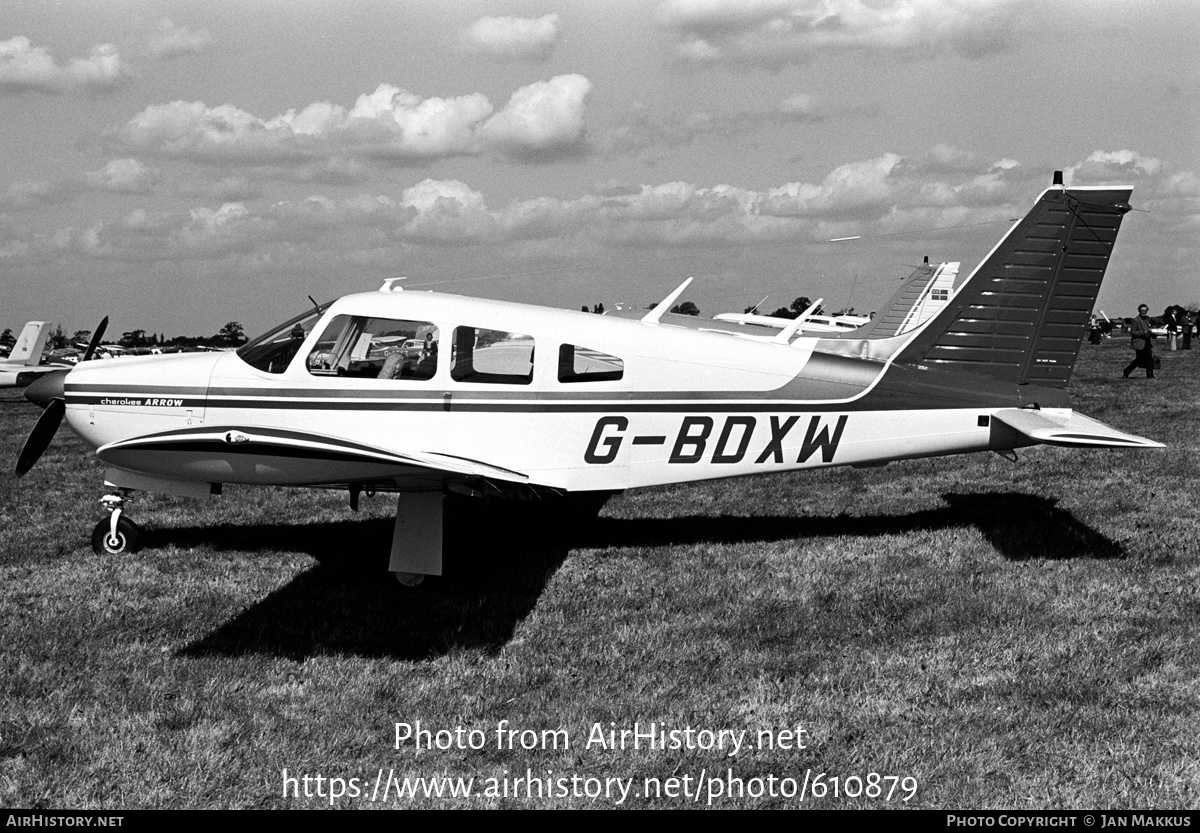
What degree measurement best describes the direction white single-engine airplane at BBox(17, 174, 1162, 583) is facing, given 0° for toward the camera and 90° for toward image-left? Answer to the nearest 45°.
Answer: approximately 90°

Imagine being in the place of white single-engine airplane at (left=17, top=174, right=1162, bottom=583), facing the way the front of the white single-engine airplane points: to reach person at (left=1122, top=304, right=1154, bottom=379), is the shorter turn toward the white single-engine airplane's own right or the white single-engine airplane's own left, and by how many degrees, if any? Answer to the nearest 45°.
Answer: approximately 135° to the white single-engine airplane's own right
